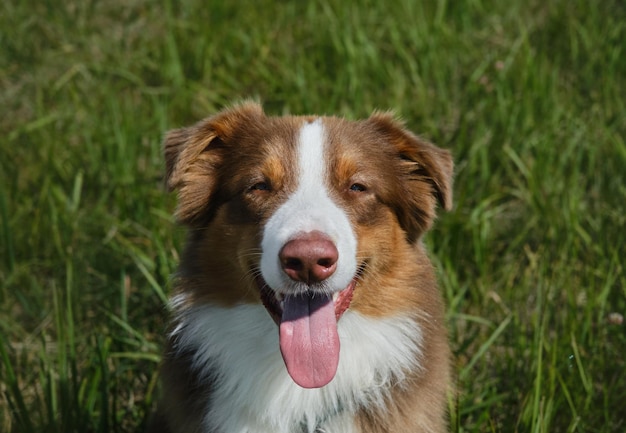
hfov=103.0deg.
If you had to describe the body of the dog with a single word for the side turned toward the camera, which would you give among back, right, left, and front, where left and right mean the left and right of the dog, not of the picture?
front
